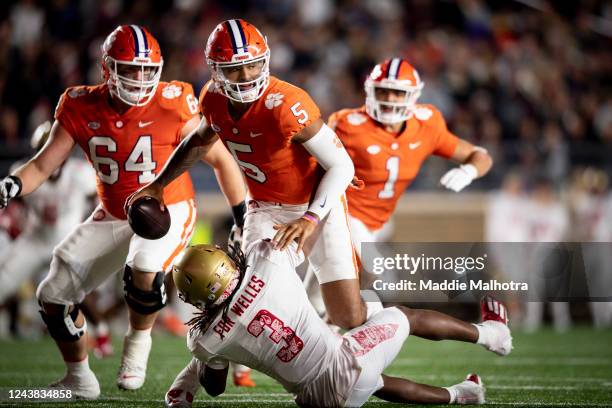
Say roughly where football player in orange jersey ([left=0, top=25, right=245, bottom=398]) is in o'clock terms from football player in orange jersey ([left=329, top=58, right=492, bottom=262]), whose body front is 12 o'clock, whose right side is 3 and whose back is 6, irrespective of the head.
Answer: football player in orange jersey ([left=0, top=25, right=245, bottom=398]) is roughly at 2 o'clock from football player in orange jersey ([left=329, top=58, right=492, bottom=262]).

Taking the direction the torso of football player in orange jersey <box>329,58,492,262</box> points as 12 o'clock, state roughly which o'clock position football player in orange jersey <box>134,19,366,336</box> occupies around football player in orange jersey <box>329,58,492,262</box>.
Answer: football player in orange jersey <box>134,19,366,336</box> is roughly at 1 o'clock from football player in orange jersey <box>329,58,492,262</box>.

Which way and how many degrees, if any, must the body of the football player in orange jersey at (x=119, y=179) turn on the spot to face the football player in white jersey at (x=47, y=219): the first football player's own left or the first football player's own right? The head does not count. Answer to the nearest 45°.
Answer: approximately 180°

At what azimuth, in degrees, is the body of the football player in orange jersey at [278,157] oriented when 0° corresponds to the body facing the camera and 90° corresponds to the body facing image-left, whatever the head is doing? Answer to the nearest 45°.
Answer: approximately 45°

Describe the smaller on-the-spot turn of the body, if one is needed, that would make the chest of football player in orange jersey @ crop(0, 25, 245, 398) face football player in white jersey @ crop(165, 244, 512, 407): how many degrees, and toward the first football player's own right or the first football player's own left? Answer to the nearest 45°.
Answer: approximately 45° to the first football player's own left

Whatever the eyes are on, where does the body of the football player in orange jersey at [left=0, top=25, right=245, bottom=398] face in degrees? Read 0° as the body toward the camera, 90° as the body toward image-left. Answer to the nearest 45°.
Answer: approximately 0°

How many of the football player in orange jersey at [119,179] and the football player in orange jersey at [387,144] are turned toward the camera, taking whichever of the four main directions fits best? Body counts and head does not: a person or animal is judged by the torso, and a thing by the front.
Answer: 2

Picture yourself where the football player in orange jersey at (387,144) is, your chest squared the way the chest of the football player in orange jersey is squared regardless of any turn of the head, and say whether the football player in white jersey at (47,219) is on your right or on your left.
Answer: on your right
